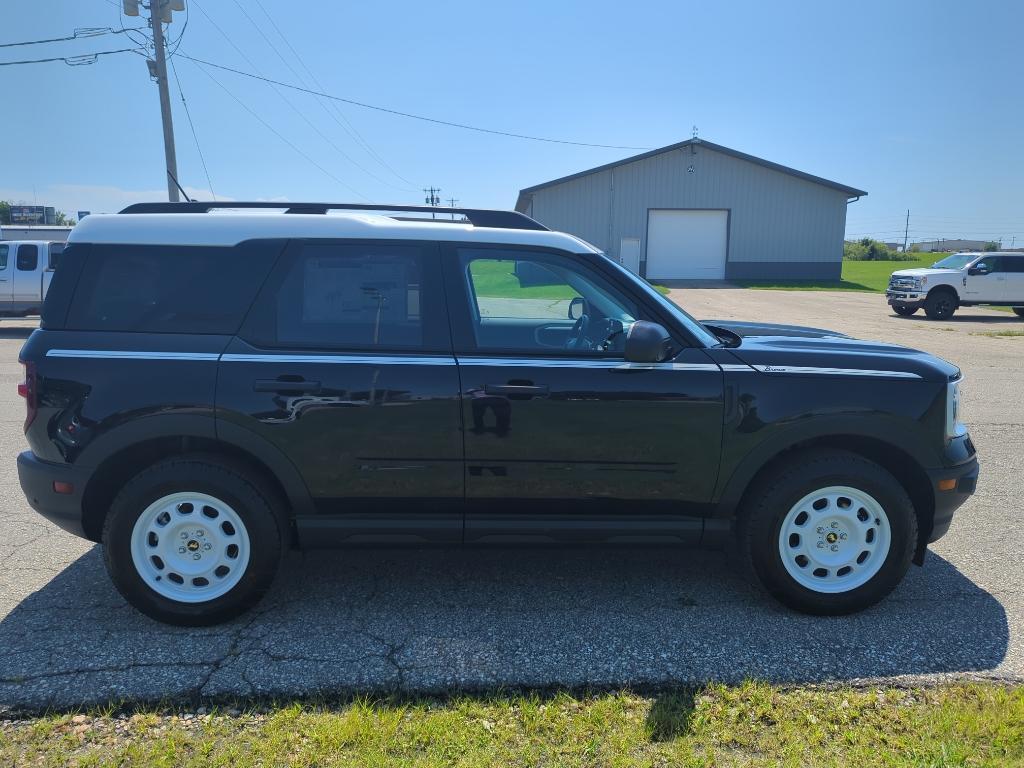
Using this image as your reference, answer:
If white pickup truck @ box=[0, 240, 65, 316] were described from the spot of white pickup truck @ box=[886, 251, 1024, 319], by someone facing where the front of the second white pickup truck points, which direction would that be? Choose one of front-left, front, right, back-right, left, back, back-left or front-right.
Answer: front

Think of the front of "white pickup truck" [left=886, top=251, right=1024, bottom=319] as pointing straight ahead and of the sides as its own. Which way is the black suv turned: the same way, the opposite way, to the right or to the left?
the opposite way

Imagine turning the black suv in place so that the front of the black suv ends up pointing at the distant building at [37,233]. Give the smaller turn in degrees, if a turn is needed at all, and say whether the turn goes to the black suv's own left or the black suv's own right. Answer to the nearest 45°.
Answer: approximately 135° to the black suv's own left

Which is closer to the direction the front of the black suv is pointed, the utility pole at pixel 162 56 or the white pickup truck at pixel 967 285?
the white pickup truck

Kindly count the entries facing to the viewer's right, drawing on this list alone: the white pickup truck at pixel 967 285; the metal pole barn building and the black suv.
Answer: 1

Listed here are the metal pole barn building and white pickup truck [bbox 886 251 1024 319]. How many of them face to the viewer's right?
0

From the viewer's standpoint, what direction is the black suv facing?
to the viewer's right

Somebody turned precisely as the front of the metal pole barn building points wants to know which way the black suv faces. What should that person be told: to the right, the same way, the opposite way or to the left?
to the left

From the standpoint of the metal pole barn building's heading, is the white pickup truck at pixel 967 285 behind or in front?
in front

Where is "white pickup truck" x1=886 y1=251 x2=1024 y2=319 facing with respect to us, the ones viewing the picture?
facing the viewer and to the left of the viewer

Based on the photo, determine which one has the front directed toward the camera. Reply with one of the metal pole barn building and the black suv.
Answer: the metal pole barn building

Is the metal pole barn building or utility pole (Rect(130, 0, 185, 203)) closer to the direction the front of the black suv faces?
the metal pole barn building

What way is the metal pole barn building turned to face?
toward the camera

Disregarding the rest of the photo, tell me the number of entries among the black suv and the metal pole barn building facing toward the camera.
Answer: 1
